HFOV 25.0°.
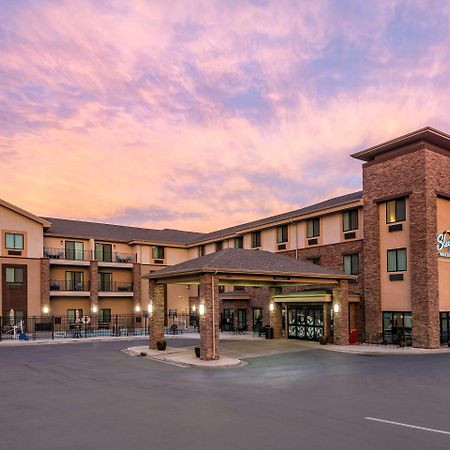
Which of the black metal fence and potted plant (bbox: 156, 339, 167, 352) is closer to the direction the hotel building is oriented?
the potted plant

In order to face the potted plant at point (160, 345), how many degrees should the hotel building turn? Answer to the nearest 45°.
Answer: approximately 45° to its right

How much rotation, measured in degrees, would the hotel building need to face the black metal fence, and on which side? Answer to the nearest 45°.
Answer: approximately 90° to its right
